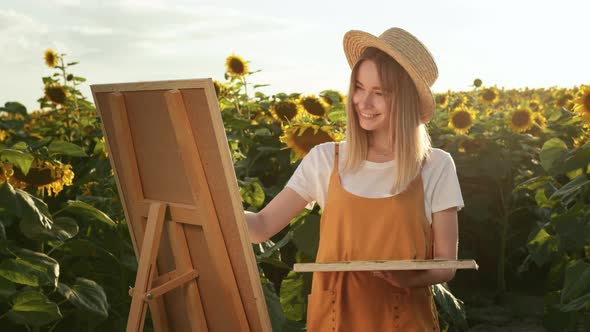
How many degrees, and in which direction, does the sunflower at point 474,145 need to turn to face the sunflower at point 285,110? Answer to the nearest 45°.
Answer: approximately 45° to its right

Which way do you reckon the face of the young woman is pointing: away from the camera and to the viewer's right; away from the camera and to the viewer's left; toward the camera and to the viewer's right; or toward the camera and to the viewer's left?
toward the camera and to the viewer's left

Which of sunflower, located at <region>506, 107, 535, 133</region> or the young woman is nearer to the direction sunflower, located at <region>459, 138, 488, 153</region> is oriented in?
the young woman

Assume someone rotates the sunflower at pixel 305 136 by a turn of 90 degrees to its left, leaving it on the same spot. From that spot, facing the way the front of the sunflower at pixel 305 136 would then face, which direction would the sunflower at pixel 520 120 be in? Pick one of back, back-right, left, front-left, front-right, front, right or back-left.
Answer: front-left

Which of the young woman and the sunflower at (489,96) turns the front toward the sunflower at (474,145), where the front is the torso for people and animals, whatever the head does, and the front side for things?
the sunflower at (489,96)
